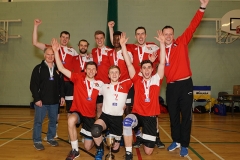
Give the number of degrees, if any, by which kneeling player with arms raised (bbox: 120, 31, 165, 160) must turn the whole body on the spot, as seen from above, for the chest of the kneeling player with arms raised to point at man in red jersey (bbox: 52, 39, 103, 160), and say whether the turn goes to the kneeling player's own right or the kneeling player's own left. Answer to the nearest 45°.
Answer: approximately 90° to the kneeling player's own right

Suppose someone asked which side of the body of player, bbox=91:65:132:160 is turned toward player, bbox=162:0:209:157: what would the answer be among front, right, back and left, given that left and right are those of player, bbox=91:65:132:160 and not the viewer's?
left

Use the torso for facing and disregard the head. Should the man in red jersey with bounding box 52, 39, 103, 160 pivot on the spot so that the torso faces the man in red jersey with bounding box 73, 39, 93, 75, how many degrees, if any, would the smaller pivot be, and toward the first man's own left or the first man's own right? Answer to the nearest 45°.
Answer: approximately 180°

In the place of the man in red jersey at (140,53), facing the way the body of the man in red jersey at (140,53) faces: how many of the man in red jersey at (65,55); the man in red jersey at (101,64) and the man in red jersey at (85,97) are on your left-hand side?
0

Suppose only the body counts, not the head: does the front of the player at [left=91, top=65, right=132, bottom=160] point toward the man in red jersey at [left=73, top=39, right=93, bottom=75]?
no

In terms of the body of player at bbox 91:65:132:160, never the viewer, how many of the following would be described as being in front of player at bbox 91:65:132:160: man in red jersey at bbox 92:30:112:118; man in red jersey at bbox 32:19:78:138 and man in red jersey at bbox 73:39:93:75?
0

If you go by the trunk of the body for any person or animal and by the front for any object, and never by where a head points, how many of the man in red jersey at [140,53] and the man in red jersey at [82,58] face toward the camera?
2

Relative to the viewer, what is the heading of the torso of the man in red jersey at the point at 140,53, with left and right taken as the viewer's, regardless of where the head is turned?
facing the viewer

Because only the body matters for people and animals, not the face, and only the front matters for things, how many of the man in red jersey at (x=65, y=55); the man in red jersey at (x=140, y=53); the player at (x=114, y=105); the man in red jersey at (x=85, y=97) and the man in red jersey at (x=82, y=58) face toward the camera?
5

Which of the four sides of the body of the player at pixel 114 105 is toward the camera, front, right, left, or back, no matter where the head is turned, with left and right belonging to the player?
front

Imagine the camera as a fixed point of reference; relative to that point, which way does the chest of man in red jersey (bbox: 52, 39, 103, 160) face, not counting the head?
toward the camera

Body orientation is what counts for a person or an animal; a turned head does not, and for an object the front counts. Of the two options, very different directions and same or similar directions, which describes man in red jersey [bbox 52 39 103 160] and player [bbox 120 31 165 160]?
same or similar directions

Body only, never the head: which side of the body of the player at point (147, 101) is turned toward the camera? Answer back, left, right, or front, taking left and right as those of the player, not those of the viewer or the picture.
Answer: front
